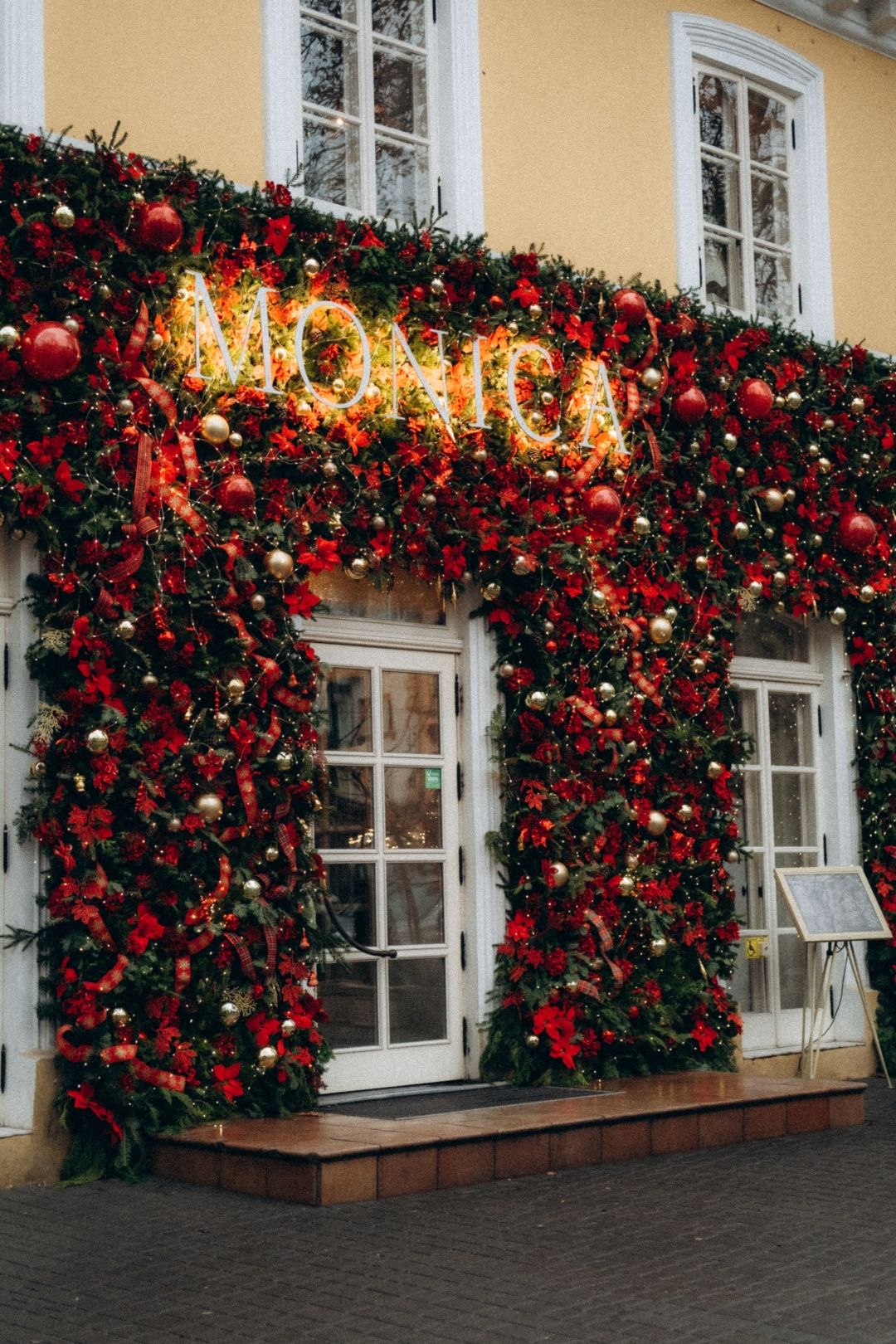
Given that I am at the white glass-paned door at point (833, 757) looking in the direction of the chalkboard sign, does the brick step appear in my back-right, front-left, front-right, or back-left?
front-right

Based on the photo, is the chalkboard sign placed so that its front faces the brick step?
no

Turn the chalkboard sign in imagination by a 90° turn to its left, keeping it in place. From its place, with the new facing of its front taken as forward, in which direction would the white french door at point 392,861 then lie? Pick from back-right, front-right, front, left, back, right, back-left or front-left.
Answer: back

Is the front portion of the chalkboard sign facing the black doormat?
no

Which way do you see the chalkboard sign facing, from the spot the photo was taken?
facing the viewer and to the right of the viewer
